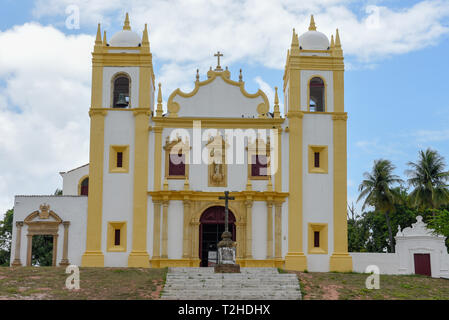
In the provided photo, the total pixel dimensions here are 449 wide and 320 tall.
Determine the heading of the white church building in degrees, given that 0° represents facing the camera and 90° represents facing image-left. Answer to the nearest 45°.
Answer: approximately 0°

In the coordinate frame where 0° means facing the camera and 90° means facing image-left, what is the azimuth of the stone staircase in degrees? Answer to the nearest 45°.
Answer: approximately 0°

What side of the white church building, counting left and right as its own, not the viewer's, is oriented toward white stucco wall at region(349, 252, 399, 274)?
left

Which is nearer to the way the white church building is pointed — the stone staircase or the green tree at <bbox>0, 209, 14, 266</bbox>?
the stone staircase

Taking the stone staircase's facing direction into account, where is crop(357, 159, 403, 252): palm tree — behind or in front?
behind

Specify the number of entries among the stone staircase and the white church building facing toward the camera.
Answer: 2

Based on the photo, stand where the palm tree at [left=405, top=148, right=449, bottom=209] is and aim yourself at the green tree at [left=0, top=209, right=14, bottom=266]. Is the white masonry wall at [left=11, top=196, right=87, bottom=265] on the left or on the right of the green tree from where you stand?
left

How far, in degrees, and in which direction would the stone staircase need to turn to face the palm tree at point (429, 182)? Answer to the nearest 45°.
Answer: approximately 135° to its left

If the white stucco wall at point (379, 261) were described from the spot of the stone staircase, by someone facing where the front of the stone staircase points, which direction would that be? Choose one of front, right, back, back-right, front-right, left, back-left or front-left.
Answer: back-left

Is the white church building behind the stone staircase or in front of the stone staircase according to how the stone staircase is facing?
behind

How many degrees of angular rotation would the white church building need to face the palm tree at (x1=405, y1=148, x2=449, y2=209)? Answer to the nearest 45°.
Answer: approximately 135° to its left

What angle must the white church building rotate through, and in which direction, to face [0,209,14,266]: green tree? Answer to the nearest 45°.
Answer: approximately 135° to its right

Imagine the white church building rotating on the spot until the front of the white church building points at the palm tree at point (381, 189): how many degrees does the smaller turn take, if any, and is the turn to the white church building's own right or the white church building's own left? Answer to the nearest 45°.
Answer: approximately 135° to the white church building's own left
